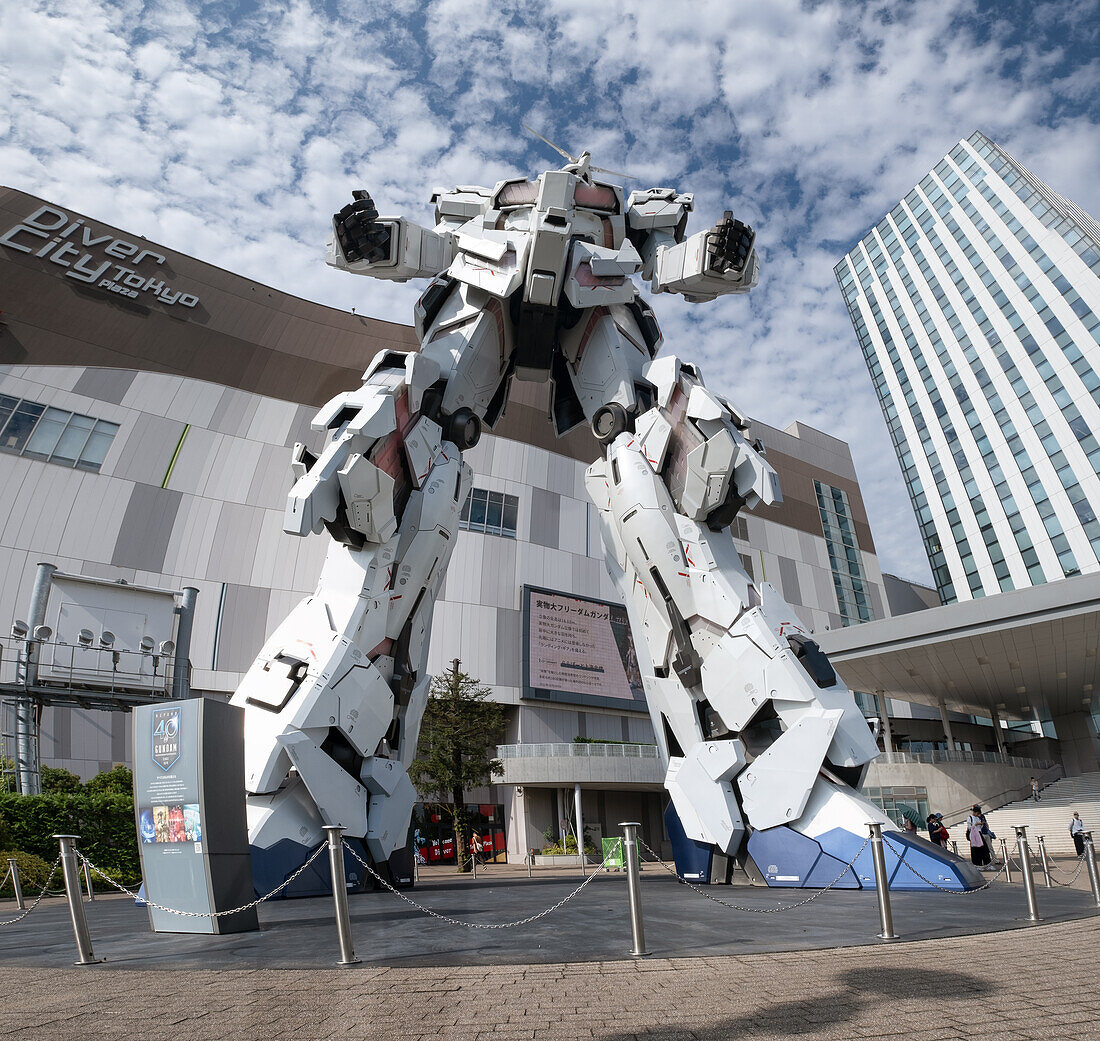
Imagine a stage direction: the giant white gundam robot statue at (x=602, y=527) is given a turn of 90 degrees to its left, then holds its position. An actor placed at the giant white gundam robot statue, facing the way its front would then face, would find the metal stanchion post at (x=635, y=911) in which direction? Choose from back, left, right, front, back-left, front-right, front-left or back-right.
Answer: right

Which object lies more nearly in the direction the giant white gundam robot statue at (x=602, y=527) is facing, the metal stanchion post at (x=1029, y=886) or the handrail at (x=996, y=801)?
the metal stanchion post

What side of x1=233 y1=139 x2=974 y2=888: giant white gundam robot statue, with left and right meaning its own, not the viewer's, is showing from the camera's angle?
front

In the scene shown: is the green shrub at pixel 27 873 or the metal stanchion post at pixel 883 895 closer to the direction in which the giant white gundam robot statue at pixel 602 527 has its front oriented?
the metal stanchion post

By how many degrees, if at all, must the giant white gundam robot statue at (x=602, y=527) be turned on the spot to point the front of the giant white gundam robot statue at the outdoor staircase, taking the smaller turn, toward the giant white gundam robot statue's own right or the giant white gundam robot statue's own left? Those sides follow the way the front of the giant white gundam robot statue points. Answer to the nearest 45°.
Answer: approximately 135° to the giant white gundam robot statue's own left

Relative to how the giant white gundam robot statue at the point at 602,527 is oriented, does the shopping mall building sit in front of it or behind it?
behind

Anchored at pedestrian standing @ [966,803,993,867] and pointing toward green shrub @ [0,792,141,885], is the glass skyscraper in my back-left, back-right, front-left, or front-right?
back-right

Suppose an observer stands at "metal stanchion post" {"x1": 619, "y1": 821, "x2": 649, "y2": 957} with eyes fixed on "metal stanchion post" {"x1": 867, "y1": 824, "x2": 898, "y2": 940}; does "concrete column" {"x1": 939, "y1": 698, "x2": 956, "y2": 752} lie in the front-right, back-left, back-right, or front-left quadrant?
front-left
